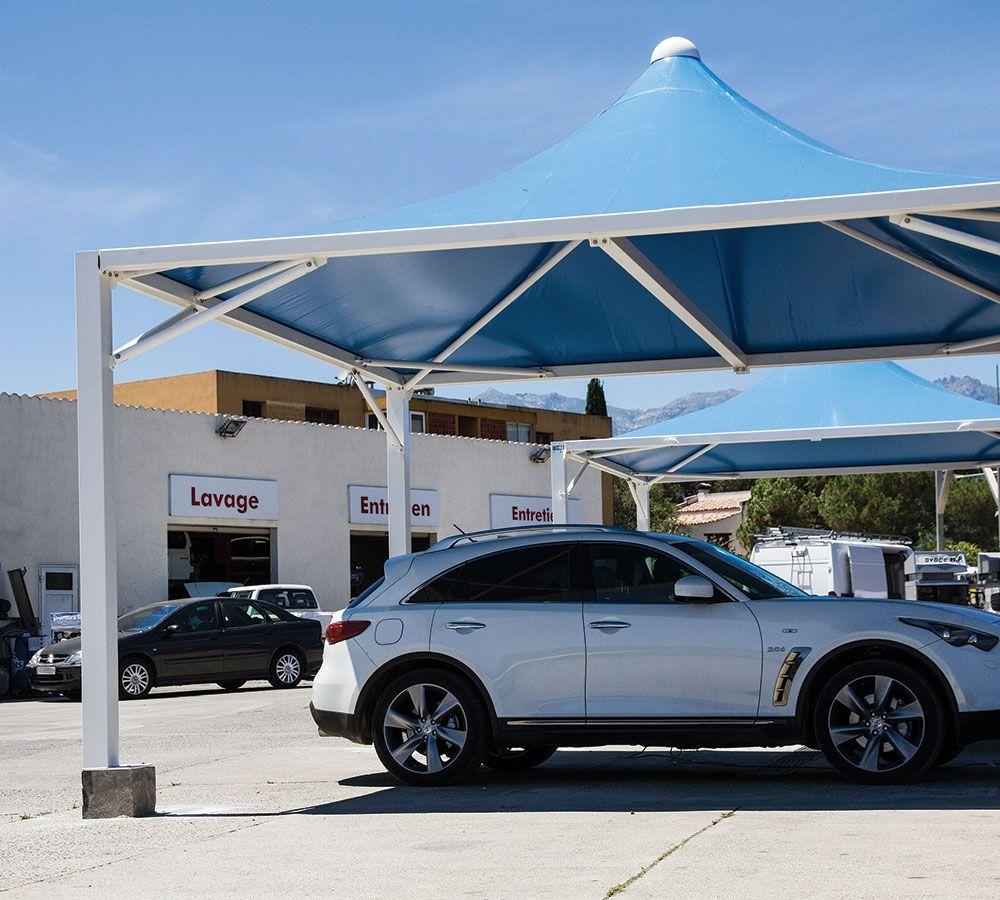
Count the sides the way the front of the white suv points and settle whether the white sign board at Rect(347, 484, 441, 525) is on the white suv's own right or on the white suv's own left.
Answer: on the white suv's own left

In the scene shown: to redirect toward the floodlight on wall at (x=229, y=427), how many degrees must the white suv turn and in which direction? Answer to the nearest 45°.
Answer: approximately 90° to its left

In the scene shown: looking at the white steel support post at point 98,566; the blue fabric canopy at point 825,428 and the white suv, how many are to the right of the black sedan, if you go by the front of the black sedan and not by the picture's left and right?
0

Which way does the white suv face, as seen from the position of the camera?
facing to the right of the viewer

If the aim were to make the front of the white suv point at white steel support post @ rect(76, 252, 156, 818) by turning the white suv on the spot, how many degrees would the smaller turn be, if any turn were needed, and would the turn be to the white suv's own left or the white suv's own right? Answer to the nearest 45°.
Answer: approximately 180°

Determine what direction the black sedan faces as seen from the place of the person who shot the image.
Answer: facing the viewer and to the left of the viewer

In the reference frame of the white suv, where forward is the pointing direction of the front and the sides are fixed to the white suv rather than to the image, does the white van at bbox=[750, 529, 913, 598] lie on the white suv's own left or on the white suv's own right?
on the white suv's own left

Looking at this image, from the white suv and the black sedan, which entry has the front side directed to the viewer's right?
the white suv

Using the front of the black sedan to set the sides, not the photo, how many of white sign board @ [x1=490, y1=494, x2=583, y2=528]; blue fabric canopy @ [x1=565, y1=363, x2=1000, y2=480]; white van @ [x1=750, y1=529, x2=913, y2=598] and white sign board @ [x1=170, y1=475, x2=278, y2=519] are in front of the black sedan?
0

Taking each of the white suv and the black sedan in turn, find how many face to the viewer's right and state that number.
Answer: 1

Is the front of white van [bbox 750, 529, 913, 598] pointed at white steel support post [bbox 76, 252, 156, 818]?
no

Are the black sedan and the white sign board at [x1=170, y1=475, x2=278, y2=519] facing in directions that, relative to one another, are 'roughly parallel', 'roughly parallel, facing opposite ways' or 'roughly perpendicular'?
roughly perpendicular

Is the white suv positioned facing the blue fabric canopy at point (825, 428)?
no

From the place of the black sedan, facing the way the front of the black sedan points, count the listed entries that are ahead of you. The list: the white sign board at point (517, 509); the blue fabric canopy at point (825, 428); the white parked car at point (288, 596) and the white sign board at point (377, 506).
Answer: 0

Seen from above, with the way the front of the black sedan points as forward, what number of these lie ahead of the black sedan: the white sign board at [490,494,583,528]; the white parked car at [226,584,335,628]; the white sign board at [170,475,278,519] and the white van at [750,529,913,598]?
0

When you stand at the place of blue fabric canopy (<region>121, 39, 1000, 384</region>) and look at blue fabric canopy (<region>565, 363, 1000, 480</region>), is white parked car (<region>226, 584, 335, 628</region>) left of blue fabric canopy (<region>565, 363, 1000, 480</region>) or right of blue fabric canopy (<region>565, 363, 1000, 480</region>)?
left

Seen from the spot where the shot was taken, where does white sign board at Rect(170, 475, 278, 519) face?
facing the viewer and to the right of the viewer
